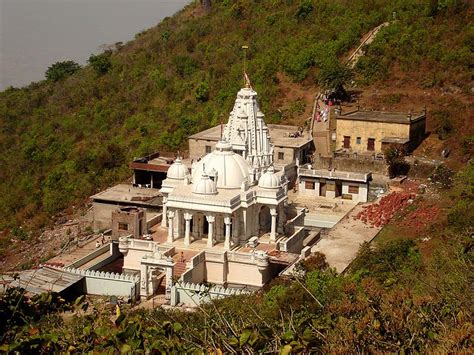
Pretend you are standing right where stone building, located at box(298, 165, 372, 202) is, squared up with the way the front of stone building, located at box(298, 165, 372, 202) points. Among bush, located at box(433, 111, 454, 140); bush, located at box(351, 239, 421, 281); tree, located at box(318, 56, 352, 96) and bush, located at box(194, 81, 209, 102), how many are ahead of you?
1

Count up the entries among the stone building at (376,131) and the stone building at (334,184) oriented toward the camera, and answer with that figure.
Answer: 2

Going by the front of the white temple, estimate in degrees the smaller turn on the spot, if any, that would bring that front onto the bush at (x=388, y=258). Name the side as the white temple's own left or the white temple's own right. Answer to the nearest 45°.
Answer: approximately 90° to the white temple's own left

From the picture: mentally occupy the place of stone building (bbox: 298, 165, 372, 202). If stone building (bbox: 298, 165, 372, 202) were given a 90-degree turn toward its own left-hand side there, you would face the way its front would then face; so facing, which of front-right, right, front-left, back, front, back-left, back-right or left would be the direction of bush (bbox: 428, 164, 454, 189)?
front

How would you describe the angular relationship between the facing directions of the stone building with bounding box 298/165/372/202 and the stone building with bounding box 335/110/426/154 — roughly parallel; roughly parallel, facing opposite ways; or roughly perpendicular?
roughly parallel

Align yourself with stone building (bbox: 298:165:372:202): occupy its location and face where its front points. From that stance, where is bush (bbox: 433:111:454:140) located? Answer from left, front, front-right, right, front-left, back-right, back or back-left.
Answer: back-left

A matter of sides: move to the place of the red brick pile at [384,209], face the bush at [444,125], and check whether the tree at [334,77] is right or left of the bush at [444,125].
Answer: left

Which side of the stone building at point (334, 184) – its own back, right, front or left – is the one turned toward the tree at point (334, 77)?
back

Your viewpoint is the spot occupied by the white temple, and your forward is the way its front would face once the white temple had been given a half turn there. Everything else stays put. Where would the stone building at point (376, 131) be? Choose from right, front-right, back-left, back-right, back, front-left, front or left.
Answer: front

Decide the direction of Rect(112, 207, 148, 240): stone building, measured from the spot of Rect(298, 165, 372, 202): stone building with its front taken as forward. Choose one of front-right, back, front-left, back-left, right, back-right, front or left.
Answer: front-right

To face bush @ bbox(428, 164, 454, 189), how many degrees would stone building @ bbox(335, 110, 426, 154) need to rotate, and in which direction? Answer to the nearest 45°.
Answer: approximately 45° to its left

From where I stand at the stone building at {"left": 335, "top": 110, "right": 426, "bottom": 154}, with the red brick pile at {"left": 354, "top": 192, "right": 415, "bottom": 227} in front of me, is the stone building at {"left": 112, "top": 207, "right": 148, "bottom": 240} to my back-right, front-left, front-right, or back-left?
front-right

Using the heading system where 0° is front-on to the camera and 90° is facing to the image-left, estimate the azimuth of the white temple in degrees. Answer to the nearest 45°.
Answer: approximately 45°

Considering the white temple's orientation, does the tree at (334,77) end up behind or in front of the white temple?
behind

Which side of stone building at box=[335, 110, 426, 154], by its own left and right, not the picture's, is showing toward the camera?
front

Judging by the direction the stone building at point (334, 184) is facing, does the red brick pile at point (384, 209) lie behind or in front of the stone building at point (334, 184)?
in front

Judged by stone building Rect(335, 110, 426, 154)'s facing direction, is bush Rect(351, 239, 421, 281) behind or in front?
in front

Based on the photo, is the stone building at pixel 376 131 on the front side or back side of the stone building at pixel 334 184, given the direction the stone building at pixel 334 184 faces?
on the back side

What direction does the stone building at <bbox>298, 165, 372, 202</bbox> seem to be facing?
toward the camera
